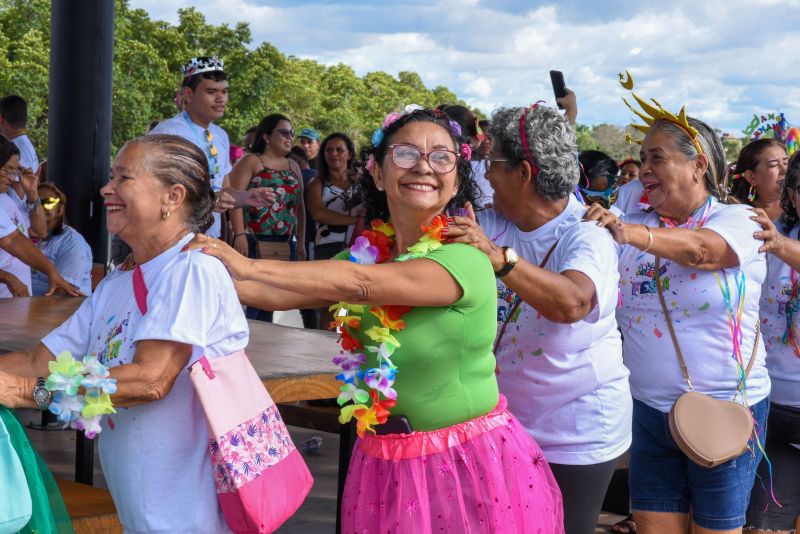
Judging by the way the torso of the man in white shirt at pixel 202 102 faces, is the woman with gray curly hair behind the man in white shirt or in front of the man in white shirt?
in front

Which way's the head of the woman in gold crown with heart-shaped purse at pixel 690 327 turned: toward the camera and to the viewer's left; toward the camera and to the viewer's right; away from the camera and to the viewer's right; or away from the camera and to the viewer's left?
toward the camera and to the viewer's left

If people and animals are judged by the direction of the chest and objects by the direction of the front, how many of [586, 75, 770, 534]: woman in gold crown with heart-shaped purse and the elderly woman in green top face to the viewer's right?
0

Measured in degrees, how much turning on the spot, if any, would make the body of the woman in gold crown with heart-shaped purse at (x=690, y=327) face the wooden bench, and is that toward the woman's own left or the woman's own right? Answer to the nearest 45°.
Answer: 0° — they already face it

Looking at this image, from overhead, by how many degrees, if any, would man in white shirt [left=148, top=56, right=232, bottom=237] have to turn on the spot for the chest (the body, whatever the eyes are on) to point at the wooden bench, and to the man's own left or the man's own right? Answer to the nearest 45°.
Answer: approximately 45° to the man's own right

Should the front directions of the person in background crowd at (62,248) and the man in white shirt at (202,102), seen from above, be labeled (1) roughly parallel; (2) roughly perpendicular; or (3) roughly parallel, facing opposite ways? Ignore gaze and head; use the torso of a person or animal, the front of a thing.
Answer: roughly perpendicular

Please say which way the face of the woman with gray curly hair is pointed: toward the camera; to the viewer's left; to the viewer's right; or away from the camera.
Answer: to the viewer's left

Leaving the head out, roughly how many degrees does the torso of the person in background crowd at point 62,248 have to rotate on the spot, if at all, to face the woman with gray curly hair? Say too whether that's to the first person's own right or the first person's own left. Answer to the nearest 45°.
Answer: approximately 45° to the first person's own left

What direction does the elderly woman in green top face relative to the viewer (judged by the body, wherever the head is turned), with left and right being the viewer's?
facing the viewer and to the left of the viewer
